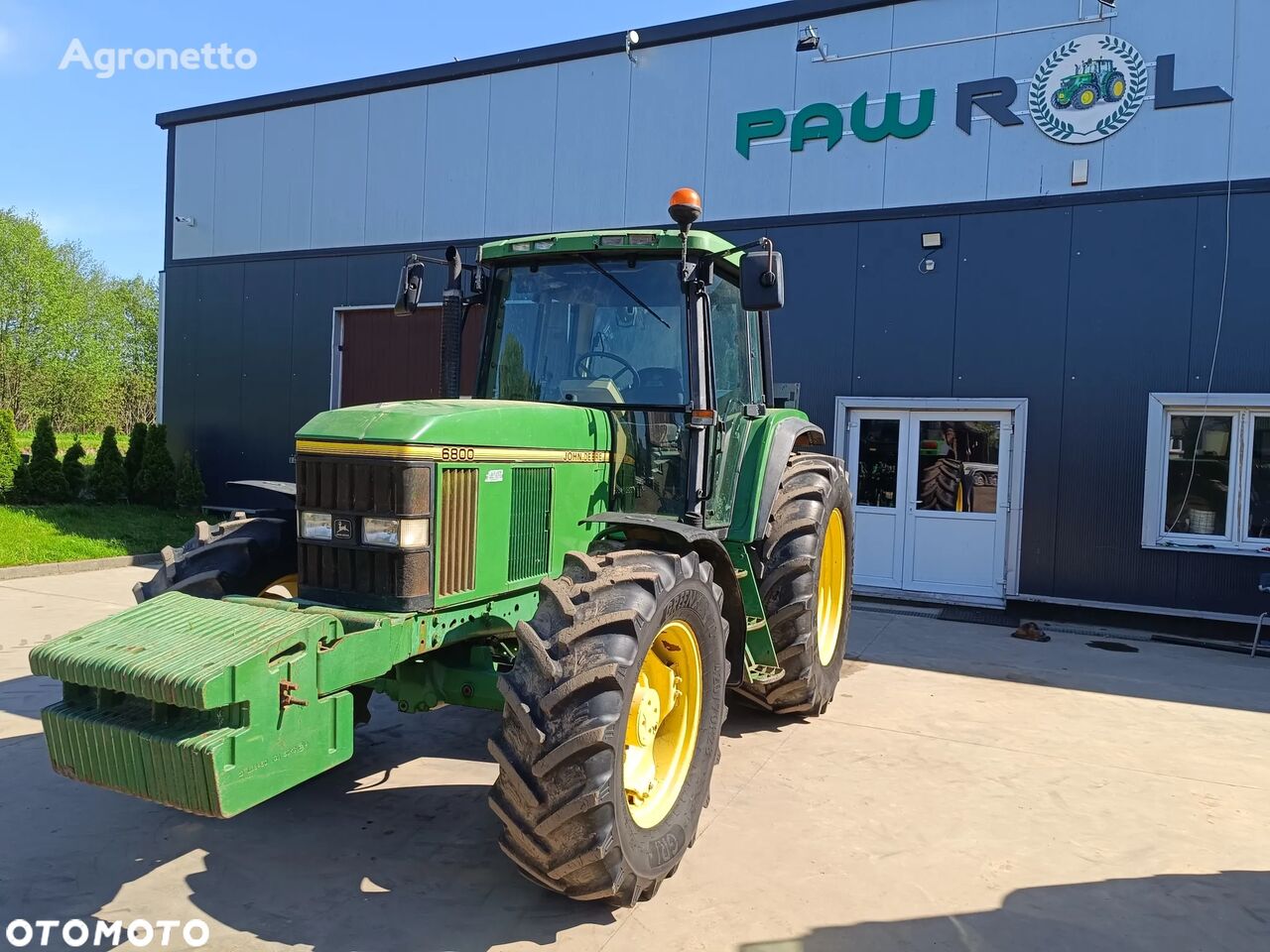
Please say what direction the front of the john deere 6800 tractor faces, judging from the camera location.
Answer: facing the viewer and to the left of the viewer

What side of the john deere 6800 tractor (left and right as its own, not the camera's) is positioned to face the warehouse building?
back

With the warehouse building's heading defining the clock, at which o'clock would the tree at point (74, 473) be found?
The tree is roughly at 2 o'clock from the warehouse building.

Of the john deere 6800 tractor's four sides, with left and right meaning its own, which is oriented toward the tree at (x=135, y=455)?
right

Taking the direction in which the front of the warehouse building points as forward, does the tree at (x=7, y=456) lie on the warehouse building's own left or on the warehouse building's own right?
on the warehouse building's own right

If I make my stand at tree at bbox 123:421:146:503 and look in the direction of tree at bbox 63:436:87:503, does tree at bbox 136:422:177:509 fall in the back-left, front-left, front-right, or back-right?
back-left

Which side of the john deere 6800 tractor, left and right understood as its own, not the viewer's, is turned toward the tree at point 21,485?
right

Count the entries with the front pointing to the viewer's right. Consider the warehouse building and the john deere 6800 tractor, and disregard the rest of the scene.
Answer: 0

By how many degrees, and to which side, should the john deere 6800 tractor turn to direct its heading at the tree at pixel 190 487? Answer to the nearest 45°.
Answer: approximately 135° to its right

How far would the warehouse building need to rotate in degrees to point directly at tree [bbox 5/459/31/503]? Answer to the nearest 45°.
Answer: approximately 45° to its right
